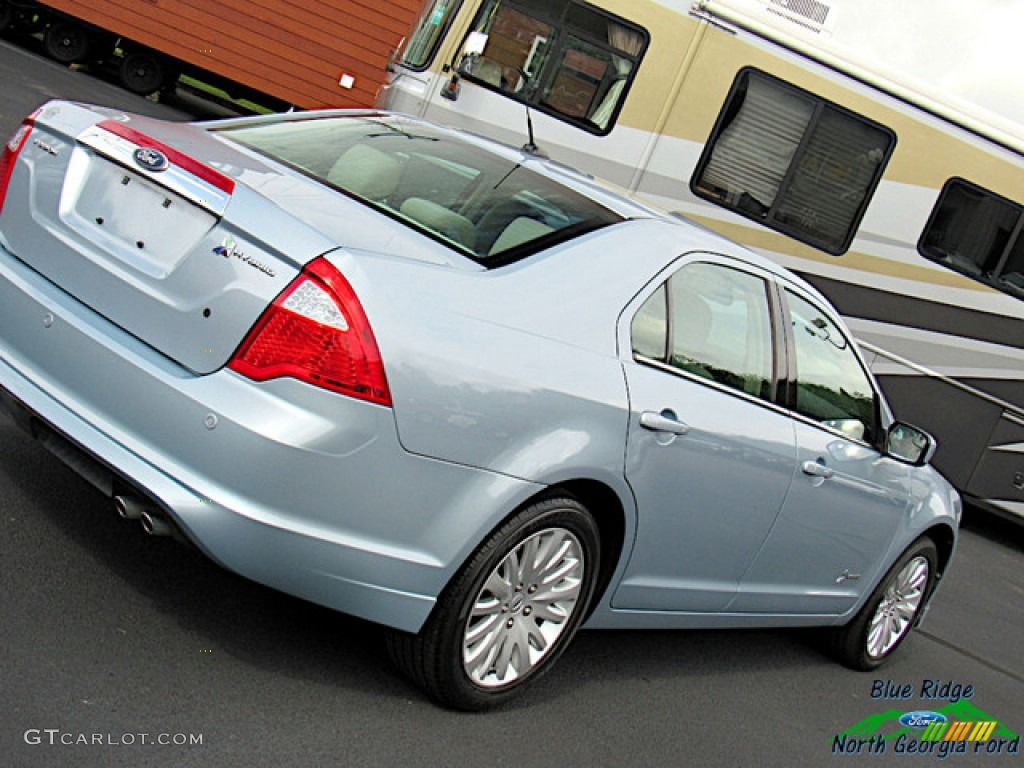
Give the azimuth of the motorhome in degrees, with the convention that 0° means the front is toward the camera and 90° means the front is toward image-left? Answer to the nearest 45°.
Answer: approximately 90°

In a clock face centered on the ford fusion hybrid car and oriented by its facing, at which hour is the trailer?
The trailer is roughly at 10 o'clock from the ford fusion hybrid car.

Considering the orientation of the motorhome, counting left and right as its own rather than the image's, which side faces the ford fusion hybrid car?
left

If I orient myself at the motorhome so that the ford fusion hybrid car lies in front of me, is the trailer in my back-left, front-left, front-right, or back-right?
back-right

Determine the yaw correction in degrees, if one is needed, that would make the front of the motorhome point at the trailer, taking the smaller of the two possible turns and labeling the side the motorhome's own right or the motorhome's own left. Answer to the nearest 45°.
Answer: approximately 45° to the motorhome's own right

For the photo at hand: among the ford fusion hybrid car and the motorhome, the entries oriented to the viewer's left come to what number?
1

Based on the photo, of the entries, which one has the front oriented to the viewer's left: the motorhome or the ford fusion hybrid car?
the motorhome

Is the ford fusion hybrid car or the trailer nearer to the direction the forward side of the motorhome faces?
the trailer

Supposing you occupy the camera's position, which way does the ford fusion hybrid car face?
facing away from the viewer and to the right of the viewer

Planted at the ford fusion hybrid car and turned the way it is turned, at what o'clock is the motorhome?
The motorhome is roughly at 11 o'clock from the ford fusion hybrid car.
